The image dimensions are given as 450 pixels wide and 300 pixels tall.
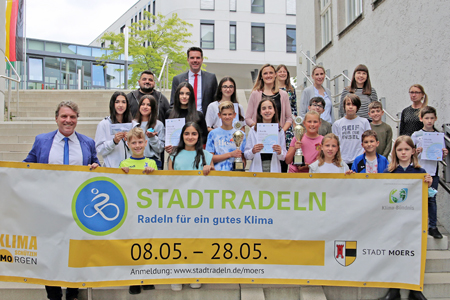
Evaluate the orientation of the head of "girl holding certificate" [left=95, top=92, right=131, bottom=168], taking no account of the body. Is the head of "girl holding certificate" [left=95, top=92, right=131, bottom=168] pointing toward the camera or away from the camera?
toward the camera

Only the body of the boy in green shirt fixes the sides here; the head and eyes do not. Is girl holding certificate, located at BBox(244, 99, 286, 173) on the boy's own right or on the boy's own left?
on the boy's own left

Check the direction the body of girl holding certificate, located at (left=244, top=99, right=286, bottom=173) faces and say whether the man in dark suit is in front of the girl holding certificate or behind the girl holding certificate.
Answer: behind

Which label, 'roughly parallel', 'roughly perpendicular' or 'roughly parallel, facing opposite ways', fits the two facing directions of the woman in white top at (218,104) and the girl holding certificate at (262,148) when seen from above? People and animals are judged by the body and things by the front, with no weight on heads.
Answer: roughly parallel

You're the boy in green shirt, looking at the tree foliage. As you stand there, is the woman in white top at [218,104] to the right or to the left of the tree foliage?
right

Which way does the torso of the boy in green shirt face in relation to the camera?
toward the camera

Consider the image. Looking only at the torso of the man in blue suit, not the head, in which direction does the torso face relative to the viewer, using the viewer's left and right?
facing the viewer

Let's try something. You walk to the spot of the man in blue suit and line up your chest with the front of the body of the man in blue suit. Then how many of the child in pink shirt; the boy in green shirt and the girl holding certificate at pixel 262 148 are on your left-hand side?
3

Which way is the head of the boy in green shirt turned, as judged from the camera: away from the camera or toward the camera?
toward the camera

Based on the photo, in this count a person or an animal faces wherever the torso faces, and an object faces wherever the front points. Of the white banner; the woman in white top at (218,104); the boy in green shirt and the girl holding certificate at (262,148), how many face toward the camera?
4

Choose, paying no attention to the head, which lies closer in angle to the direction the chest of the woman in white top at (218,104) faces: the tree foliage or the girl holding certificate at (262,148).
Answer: the girl holding certificate

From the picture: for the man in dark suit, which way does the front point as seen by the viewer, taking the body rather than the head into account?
toward the camera

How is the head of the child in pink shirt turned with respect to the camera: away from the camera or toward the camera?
toward the camera

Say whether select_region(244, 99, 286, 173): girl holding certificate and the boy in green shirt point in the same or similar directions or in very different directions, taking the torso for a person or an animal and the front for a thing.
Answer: same or similar directions

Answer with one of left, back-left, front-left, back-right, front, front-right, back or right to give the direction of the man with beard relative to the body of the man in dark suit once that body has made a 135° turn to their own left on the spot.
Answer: back-left

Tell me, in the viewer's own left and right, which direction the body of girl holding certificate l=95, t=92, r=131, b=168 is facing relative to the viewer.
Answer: facing the viewer and to the right of the viewer

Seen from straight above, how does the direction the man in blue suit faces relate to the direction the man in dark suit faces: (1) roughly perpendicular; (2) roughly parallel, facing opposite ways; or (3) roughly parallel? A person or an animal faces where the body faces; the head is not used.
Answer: roughly parallel

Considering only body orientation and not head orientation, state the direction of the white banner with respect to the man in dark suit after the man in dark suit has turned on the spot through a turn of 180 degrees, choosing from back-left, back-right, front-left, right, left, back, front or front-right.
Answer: back
